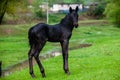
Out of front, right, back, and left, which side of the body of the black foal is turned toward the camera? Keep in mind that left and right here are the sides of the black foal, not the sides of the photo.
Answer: right

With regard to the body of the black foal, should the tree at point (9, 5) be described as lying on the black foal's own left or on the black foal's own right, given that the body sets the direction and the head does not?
on the black foal's own left
